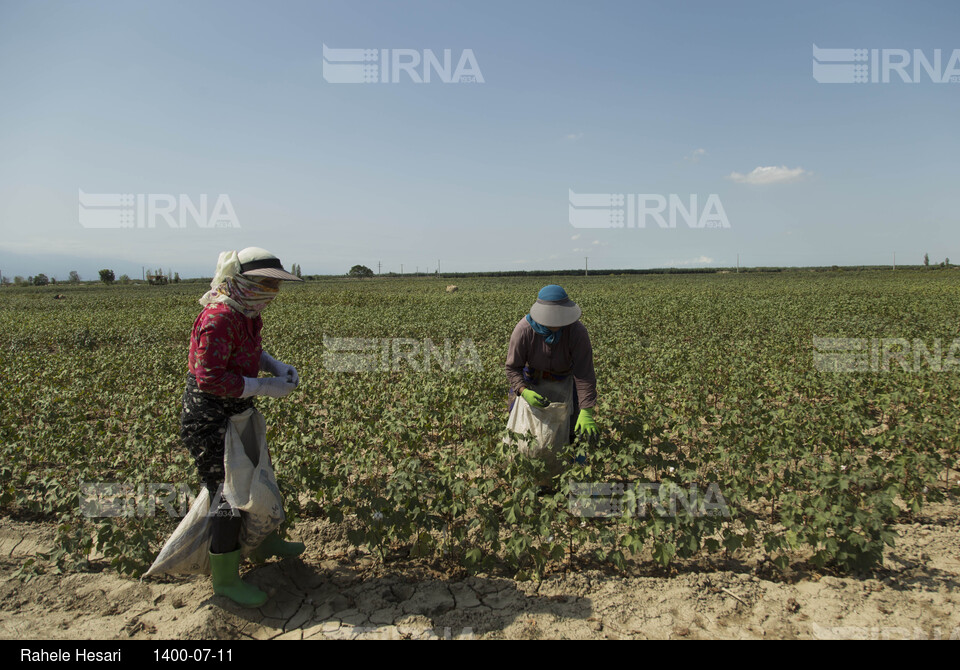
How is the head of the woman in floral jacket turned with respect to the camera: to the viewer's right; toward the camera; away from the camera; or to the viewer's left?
to the viewer's right

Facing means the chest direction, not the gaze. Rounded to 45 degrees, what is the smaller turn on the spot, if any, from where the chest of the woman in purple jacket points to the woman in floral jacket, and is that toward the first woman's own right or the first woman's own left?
approximately 45° to the first woman's own right

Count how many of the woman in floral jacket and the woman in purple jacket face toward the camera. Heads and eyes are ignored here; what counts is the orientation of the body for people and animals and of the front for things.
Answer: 1

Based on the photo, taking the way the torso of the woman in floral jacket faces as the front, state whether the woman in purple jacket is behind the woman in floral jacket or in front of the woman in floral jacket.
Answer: in front

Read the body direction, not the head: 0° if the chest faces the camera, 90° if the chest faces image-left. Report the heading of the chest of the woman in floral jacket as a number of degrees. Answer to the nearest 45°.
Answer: approximately 270°

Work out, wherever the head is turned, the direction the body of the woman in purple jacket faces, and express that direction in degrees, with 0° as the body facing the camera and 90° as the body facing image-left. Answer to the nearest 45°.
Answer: approximately 0°
